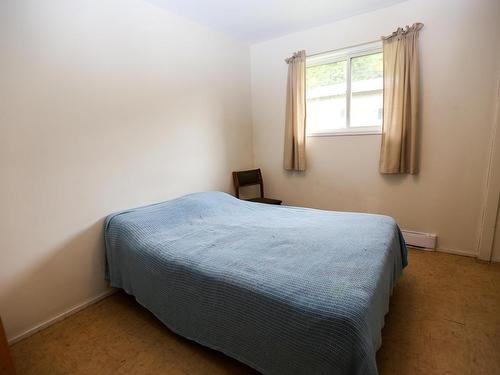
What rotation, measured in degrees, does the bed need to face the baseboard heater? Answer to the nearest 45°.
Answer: approximately 90° to its left

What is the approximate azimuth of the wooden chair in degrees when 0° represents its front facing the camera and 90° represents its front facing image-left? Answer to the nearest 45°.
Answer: approximately 315°

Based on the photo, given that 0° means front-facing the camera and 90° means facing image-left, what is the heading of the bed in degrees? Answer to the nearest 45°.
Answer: approximately 315°

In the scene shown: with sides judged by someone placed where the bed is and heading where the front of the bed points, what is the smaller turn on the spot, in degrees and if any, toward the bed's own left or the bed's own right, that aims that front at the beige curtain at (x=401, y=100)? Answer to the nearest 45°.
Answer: approximately 90° to the bed's own left

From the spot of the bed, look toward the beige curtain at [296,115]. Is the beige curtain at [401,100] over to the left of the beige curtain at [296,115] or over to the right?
right
